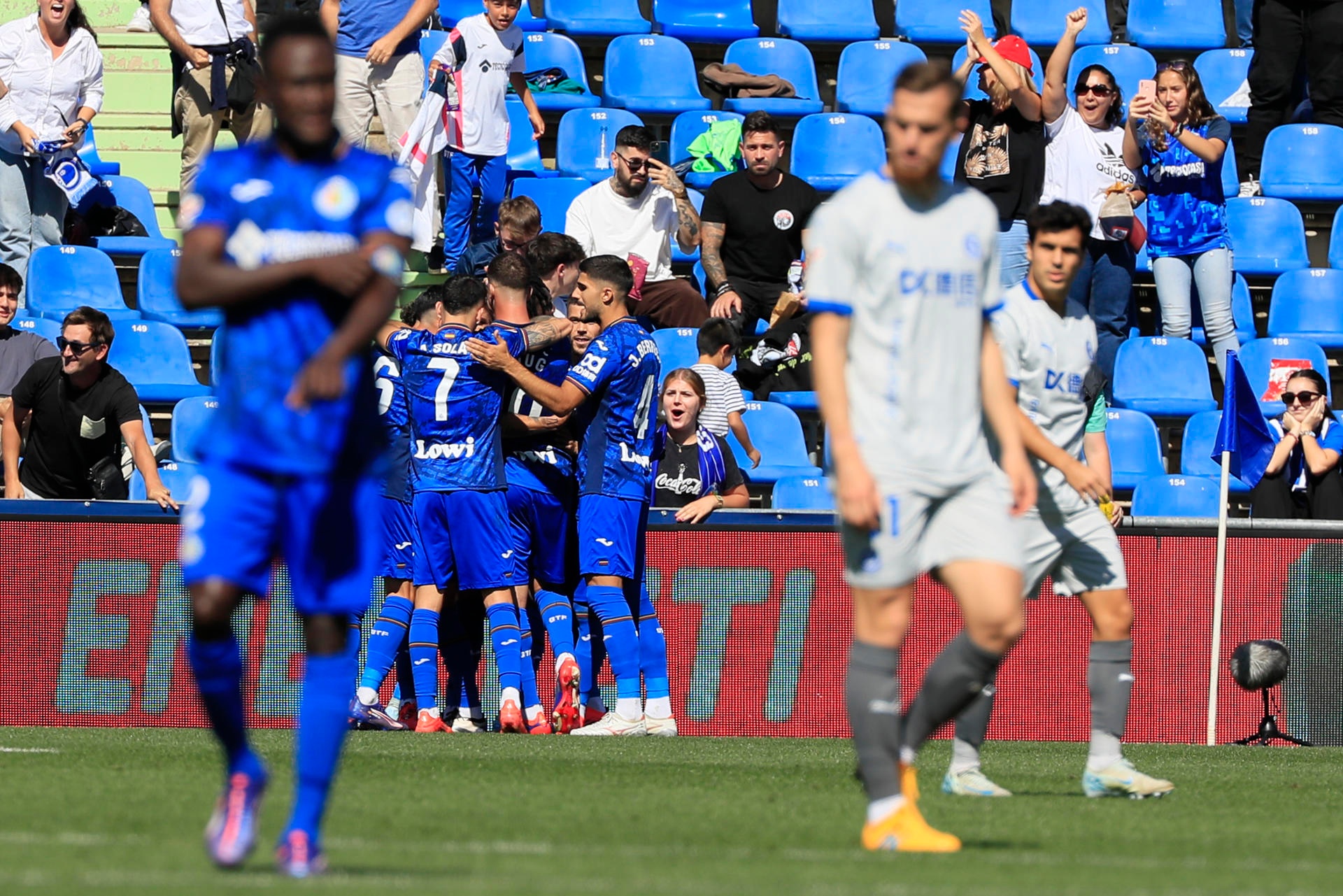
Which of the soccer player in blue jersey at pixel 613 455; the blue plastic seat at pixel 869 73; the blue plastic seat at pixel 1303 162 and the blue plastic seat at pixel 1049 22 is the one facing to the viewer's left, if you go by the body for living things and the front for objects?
the soccer player in blue jersey

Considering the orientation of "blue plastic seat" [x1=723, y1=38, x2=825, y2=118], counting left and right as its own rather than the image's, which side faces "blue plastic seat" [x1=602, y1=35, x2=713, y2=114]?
right

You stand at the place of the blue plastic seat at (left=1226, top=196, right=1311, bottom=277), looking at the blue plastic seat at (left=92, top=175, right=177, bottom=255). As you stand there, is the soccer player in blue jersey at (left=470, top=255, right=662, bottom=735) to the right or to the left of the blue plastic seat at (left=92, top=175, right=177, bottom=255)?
left

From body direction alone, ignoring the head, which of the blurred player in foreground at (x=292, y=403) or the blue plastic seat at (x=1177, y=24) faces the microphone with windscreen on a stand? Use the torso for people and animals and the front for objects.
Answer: the blue plastic seat

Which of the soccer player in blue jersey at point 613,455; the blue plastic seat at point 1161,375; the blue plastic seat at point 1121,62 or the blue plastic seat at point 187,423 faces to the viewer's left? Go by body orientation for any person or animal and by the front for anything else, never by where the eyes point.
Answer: the soccer player in blue jersey

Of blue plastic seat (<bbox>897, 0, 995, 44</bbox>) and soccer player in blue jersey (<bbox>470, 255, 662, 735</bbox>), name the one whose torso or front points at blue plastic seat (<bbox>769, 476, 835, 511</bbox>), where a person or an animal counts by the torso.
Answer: blue plastic seat (<bbox>897, 0, 995, 44</bbox>)

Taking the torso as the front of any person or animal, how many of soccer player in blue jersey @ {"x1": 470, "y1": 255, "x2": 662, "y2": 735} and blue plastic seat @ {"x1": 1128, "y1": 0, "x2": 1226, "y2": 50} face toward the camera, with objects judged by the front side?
1

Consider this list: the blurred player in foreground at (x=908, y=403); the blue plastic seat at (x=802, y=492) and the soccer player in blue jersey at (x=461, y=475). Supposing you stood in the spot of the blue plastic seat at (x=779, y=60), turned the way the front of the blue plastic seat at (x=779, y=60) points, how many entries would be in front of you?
3
